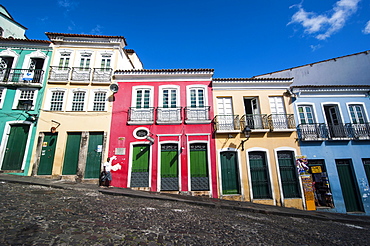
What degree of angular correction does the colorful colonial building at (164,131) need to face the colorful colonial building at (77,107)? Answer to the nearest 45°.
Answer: approximately 90° to its right

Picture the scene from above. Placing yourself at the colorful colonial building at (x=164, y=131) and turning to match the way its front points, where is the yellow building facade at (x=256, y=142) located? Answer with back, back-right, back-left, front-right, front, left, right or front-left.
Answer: left

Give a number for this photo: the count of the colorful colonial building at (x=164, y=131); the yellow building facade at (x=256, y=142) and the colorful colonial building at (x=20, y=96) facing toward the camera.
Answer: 3

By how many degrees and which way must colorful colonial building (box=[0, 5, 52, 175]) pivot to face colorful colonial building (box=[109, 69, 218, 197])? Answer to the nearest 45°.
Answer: approximately 45° to its left

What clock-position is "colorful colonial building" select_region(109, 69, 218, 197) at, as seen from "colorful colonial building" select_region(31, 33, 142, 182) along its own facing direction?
"colorful colonial building" select_region(109, 69, 218, 197) is roughly at 10 o'clock from "colorful colonial building" select_region(31, 33, 142, 182).

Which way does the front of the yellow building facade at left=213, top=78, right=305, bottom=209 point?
toward the camera

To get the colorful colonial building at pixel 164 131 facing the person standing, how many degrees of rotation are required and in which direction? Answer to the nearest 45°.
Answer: approximately 90° to its right

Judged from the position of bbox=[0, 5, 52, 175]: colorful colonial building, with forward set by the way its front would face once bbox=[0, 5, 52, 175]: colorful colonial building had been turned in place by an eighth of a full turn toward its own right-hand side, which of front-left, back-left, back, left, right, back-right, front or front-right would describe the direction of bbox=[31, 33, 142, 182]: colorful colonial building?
left

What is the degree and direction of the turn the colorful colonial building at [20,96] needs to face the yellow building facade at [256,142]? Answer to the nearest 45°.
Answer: approximately 45° to its left

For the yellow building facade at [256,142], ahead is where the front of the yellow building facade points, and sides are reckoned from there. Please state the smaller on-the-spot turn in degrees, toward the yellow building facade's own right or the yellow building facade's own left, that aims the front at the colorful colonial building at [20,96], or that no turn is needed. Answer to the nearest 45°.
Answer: approximately 45° to the yellow building facade's own right

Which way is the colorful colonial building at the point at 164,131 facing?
toward the camera

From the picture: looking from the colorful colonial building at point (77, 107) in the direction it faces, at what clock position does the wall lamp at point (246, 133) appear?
The wall lamp is roughly at 10 o'clock from the colorful colonial building.
